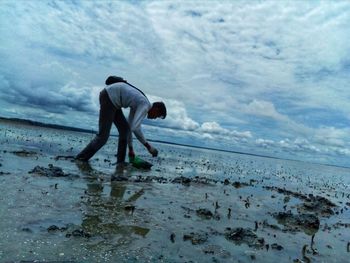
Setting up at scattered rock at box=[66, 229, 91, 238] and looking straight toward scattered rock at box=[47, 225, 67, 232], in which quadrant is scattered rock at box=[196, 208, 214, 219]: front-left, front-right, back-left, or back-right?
back-right

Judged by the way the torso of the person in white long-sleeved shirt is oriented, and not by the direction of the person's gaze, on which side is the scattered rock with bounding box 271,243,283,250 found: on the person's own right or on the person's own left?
on the person's own right

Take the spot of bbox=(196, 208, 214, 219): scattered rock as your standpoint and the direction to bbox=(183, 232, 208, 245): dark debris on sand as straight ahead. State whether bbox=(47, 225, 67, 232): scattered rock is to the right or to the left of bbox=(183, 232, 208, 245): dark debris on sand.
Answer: right

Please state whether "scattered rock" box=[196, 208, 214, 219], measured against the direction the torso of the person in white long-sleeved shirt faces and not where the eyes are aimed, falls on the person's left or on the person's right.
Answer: on the person's right

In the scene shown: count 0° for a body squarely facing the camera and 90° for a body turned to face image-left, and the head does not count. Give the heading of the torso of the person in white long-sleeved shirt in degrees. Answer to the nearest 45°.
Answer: approximately 270°

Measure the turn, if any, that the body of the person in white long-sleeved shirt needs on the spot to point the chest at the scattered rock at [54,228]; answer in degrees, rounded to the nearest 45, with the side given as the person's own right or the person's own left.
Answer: approximately 90° to the person's own right

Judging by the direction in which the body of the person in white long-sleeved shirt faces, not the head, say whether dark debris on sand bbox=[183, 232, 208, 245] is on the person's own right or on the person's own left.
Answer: on the person's own right

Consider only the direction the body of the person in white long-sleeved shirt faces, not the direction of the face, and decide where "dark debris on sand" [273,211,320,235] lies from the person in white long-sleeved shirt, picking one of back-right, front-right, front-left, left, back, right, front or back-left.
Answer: front-right

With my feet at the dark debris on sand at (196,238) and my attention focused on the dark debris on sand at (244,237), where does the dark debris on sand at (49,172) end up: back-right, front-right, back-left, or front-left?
back-left

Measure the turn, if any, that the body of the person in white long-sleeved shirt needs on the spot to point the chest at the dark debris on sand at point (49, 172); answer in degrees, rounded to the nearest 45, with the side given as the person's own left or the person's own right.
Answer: approximately 135° to the person's own right

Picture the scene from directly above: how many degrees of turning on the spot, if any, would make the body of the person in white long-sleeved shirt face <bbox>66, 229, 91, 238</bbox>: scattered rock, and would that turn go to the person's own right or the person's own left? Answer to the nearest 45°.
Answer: approximately 90° to the person's own right
